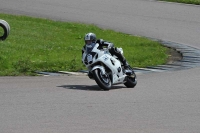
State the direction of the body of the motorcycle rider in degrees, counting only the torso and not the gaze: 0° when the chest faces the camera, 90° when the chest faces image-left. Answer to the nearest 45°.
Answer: approximately 45°
